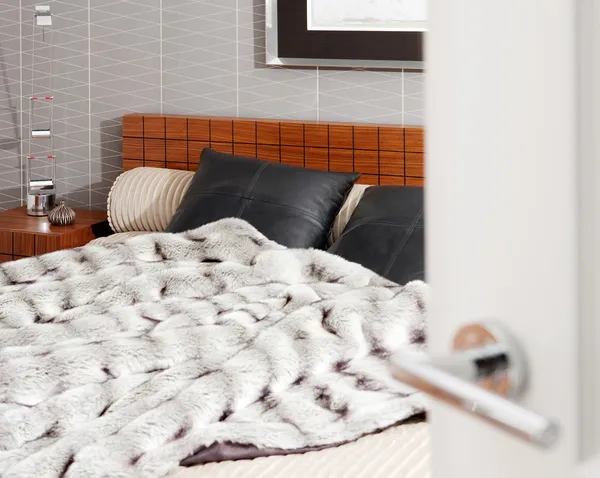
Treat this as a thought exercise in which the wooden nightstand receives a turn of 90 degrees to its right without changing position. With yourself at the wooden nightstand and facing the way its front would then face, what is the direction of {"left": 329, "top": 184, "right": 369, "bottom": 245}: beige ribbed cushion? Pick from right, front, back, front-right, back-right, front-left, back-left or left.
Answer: back

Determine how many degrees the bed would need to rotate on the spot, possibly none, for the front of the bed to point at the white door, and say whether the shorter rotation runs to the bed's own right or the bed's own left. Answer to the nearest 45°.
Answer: approximately 45° to the bed's own left

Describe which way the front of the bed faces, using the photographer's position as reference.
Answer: facing the viewer and to the left of the viewer

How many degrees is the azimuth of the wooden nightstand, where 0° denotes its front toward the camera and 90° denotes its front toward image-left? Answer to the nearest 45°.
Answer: approximately 45°

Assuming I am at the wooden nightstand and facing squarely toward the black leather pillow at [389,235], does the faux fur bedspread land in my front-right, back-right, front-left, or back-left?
front-right

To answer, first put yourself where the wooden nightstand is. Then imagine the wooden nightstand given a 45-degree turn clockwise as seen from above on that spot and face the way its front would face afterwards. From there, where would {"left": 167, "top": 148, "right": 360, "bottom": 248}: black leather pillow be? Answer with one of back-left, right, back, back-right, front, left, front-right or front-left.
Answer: back-left

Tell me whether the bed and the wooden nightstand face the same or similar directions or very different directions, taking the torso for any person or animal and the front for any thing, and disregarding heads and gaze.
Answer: same or similar directions

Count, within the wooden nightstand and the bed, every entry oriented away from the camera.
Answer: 0

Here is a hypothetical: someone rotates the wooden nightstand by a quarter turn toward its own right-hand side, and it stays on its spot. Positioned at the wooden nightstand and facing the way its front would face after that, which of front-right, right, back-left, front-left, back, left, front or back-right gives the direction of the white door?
back-left
